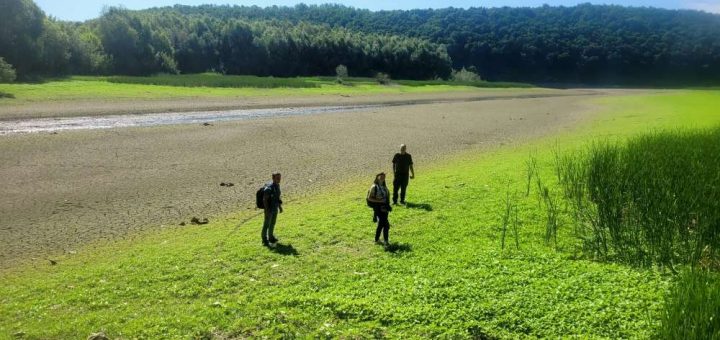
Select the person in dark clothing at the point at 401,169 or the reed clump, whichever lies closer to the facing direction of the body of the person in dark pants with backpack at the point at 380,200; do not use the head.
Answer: the reed clump

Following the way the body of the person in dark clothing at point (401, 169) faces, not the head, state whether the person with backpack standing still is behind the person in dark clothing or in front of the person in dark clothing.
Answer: in front

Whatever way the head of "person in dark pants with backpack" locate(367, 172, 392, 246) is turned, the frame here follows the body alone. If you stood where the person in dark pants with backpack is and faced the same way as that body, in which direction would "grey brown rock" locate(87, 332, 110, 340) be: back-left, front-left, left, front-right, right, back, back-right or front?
right

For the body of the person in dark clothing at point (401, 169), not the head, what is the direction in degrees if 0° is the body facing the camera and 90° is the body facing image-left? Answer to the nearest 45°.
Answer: approximately 0°

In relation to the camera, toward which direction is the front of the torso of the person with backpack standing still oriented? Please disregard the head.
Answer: to the viewer's right

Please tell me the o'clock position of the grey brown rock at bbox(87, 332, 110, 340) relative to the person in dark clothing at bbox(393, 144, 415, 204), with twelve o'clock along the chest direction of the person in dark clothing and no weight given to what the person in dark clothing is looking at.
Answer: The grey brown rock is roughly at 1 o'clock from the person in dark clothing.

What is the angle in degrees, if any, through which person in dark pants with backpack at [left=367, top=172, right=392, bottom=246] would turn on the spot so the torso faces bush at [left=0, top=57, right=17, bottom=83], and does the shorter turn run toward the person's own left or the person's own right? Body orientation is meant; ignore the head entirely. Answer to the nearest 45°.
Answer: approximately 180°

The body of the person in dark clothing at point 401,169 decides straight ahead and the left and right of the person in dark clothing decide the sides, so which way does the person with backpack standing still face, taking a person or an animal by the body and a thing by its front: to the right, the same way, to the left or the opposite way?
to the left

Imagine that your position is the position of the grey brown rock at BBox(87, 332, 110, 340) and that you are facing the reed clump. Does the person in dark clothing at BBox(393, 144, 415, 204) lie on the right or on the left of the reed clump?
left

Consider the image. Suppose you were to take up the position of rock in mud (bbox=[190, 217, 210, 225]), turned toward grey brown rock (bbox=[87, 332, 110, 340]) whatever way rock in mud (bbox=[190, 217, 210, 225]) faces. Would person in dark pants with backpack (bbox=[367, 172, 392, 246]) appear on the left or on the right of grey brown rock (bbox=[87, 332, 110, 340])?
left

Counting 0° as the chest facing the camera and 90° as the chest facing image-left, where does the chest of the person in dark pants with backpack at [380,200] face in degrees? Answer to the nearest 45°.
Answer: approximately 315°

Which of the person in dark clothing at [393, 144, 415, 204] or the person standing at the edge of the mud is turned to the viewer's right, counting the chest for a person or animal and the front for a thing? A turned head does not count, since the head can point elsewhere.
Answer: the person standing at the edge of the mud

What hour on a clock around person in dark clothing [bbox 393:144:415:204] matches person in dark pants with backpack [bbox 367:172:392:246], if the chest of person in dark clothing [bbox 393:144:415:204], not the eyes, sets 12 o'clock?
person in dark pants with backpack [bbox 367:172:392:246] is roughly at 12 o'clock from person in dark clothing [bbox 393:144:415:204].
